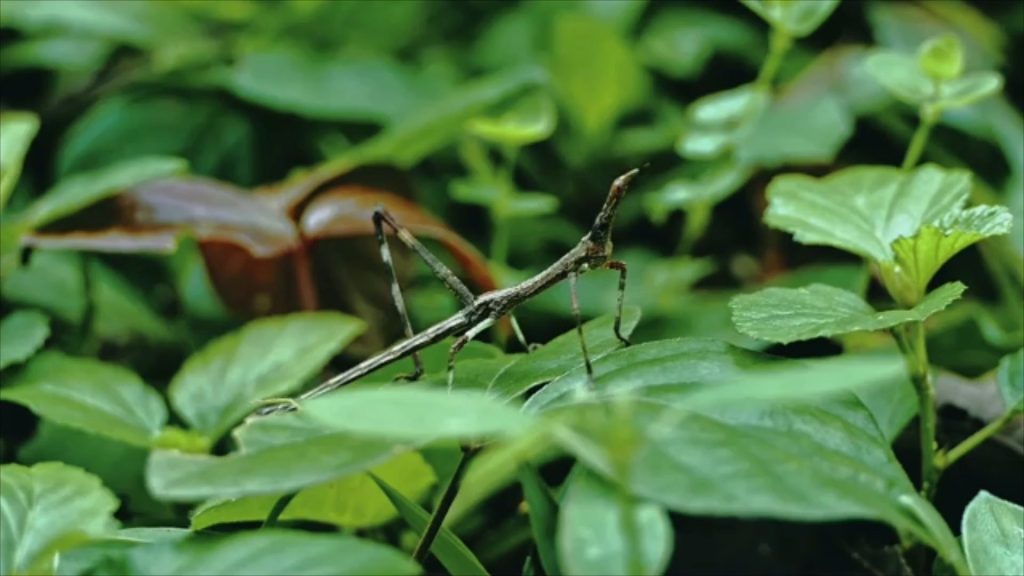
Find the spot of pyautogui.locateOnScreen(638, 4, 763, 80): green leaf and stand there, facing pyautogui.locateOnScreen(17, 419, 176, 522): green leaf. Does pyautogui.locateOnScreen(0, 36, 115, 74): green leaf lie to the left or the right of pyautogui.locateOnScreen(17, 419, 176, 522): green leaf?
right

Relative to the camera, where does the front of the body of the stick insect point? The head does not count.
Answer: to the viewer's right

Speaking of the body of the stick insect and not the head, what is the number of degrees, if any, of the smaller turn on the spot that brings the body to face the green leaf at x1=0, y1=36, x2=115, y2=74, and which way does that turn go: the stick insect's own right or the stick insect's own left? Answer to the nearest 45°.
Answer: approximately 135° to the stick insect's own left

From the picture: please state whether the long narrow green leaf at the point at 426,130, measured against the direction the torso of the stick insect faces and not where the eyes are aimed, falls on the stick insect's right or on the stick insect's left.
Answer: on the stick insect's left
